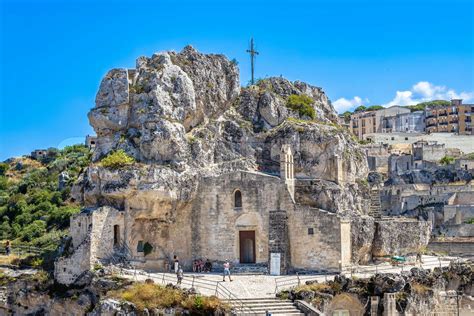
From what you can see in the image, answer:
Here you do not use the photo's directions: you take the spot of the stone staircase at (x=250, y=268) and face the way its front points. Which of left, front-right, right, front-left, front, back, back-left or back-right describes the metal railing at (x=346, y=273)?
left

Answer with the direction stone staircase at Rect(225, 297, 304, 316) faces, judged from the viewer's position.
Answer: facing the viewer

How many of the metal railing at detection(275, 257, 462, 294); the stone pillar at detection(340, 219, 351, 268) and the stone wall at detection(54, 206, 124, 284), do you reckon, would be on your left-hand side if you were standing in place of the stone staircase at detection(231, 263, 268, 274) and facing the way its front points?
2

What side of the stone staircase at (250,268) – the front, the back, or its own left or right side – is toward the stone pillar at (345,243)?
left

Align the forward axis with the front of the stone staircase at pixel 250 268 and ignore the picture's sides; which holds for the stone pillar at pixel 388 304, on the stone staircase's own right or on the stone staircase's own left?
on the stone staircase's own left

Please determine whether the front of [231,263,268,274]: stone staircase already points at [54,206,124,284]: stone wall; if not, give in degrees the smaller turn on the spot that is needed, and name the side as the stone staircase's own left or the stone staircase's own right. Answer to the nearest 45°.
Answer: approximately 90° to the stone staircase's own right

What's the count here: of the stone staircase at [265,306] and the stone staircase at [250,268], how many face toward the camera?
2

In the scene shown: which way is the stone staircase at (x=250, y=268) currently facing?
toward the camera

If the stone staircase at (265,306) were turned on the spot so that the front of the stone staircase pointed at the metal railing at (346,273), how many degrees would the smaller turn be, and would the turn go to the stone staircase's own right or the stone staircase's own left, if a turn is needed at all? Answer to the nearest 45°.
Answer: approximately 135° to the stone staircase's own left

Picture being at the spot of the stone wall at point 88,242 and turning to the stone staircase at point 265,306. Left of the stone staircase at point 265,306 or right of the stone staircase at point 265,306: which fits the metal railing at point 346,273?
left

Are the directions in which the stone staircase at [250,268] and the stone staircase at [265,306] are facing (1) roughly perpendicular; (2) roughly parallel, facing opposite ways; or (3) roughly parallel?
roughly parallel

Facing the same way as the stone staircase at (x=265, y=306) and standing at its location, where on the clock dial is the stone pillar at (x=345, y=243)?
The stone pillar is roughly at 7 o'clock from the stone staircase.

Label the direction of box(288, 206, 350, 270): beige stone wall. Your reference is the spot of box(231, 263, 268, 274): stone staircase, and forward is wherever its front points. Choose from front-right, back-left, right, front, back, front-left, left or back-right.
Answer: left

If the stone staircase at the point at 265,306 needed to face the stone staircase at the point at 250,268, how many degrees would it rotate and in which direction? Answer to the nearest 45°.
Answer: approximately 180°
